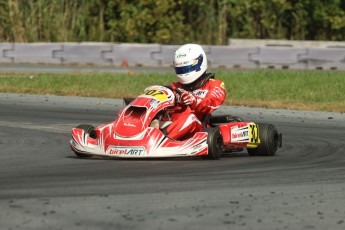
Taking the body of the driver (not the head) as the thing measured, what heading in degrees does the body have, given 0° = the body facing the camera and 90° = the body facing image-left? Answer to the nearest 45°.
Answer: approximately 45°

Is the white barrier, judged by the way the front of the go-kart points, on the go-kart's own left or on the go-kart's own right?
on the go-kart's own right

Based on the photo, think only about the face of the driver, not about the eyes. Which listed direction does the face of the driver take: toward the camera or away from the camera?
toward the camera

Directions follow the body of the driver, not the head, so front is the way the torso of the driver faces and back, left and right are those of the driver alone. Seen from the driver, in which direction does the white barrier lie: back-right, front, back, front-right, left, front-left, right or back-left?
back-right

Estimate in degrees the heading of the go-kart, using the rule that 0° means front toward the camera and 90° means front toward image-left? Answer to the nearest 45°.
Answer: approximately 45°
